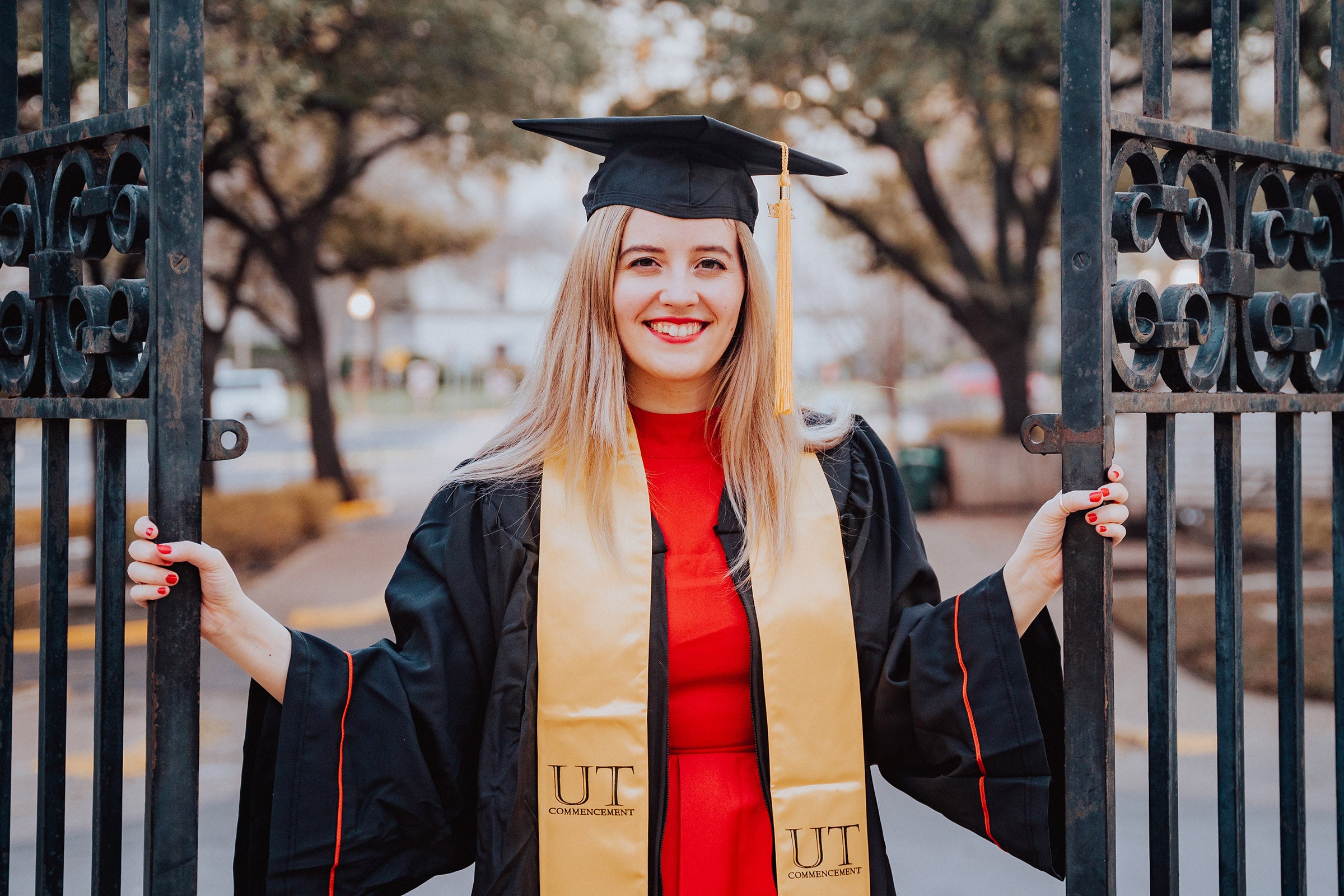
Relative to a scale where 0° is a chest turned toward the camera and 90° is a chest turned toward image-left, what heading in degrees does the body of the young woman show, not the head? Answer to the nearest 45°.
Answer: approximately 0°

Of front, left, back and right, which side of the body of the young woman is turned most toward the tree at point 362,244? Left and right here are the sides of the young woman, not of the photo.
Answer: back

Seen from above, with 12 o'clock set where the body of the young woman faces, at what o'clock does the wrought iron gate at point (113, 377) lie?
The wrought iron gate is roughly at 2 o'clock from the young woman.

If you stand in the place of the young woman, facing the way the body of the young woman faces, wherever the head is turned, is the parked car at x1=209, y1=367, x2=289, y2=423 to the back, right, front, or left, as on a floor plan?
back

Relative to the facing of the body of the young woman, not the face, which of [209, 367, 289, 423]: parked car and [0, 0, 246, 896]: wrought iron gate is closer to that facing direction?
the wrought iron gate

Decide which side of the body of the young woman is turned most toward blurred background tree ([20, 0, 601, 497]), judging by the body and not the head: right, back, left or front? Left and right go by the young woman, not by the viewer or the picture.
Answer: back

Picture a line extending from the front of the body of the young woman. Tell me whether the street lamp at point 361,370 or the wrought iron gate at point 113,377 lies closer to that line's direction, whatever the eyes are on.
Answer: the wrought iron gate

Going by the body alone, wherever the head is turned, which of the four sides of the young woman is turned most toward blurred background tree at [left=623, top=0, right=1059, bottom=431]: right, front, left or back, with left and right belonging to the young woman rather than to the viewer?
back

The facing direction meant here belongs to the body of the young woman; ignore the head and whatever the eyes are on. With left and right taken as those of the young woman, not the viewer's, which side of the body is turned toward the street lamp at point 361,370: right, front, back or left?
back
